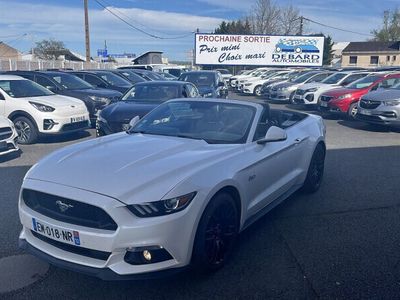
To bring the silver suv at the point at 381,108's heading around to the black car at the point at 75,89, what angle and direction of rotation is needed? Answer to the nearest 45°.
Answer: approximately 45° to its right

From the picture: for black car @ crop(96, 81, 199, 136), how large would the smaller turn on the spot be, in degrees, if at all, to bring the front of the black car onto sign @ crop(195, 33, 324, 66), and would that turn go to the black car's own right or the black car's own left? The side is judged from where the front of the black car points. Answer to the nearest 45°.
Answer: approximately 135° to the black car's own right

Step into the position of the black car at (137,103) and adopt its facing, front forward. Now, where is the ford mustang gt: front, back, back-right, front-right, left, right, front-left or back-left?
front-left

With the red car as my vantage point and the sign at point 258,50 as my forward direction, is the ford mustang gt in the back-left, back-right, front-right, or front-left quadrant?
back-left

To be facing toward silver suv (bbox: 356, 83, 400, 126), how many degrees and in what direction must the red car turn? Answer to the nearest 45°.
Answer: approximately 45° to its left

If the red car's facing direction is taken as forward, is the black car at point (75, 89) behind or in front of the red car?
in front

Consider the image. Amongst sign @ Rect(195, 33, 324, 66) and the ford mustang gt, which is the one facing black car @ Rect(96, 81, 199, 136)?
the sign

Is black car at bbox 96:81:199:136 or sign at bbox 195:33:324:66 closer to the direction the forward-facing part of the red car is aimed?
the black car

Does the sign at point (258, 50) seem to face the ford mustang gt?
yes

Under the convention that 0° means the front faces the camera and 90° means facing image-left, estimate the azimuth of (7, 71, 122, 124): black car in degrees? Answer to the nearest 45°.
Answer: approximately 315°

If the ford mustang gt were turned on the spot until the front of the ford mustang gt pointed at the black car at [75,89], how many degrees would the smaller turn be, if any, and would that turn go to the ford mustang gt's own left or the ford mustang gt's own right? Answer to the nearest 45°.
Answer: approximately 135° to the ford mustang gt's own right

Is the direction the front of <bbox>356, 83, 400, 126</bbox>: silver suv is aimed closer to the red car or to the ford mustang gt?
the ford mustang gt

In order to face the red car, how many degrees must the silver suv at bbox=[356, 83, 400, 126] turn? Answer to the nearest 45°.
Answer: approximately 135° to its right
